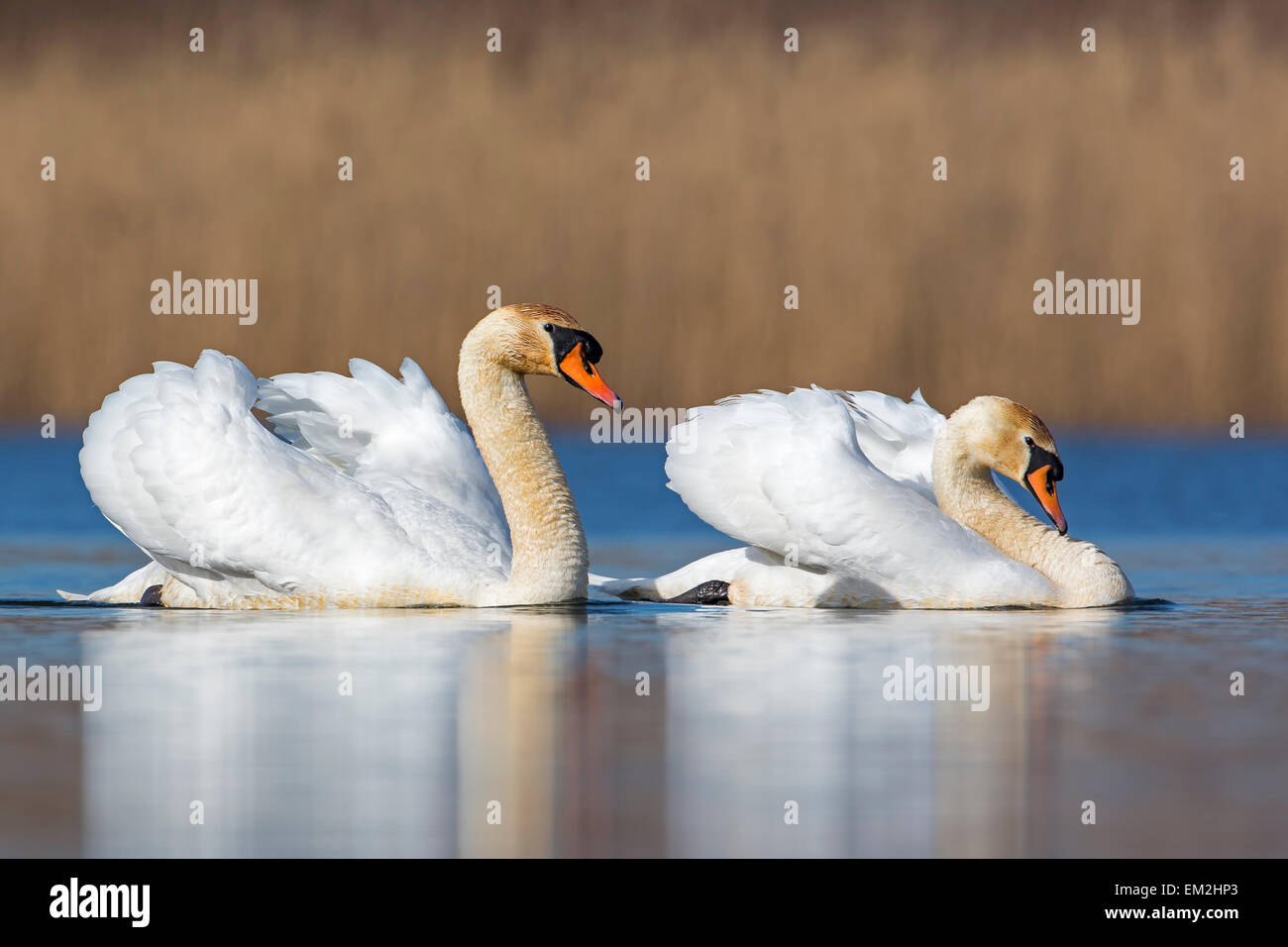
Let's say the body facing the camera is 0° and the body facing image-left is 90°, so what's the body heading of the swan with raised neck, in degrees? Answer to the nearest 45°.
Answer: approximately 270°

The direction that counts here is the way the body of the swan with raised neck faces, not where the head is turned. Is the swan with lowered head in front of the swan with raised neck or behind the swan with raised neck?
in front

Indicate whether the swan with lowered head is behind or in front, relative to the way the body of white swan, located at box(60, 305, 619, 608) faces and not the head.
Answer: in front

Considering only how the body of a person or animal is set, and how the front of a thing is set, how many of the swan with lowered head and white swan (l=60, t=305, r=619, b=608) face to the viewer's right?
2

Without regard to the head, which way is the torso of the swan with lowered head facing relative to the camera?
to the viewer's right

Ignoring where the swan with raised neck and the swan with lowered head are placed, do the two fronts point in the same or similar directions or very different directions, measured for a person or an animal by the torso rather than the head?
same or similar directions

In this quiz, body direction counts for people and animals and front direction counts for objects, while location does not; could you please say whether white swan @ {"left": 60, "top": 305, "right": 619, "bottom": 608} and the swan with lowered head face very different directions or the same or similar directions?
same or similar directions

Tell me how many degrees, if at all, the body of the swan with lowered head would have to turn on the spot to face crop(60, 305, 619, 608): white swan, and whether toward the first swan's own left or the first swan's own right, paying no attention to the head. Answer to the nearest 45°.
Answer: approximately 180°

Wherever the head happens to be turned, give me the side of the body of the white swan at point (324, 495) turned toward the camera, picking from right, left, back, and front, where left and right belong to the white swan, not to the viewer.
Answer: right
